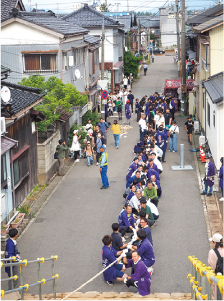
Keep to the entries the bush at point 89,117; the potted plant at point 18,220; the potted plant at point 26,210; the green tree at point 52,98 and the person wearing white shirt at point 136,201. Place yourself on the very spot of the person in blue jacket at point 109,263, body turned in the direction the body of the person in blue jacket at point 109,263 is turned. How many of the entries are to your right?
0
